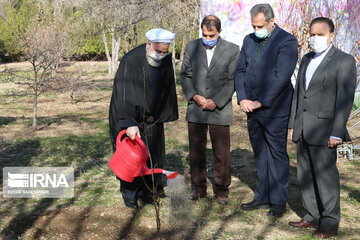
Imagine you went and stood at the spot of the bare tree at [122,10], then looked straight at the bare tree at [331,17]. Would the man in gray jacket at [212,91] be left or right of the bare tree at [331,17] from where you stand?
right

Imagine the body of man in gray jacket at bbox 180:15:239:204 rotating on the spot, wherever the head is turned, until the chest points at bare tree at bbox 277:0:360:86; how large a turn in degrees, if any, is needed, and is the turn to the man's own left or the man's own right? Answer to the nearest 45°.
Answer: approximately 135° to the man's own left

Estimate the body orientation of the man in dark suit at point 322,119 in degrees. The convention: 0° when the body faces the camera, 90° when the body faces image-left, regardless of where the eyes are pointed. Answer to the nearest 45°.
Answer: approximately 45°

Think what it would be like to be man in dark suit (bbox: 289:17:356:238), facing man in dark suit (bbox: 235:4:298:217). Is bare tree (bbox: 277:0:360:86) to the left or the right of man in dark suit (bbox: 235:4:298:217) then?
right

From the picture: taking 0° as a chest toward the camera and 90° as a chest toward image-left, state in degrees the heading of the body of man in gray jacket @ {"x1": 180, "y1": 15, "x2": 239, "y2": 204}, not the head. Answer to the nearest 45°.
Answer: approximately 0°

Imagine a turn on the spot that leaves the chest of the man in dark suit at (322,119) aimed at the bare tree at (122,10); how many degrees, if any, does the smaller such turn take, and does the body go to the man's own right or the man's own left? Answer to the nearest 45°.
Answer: approximately 90° to the man's own right

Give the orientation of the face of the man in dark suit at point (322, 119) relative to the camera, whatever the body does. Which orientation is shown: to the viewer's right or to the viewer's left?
to the viewer's left

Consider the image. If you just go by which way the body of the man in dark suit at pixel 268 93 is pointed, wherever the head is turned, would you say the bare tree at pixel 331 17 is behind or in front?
behind
